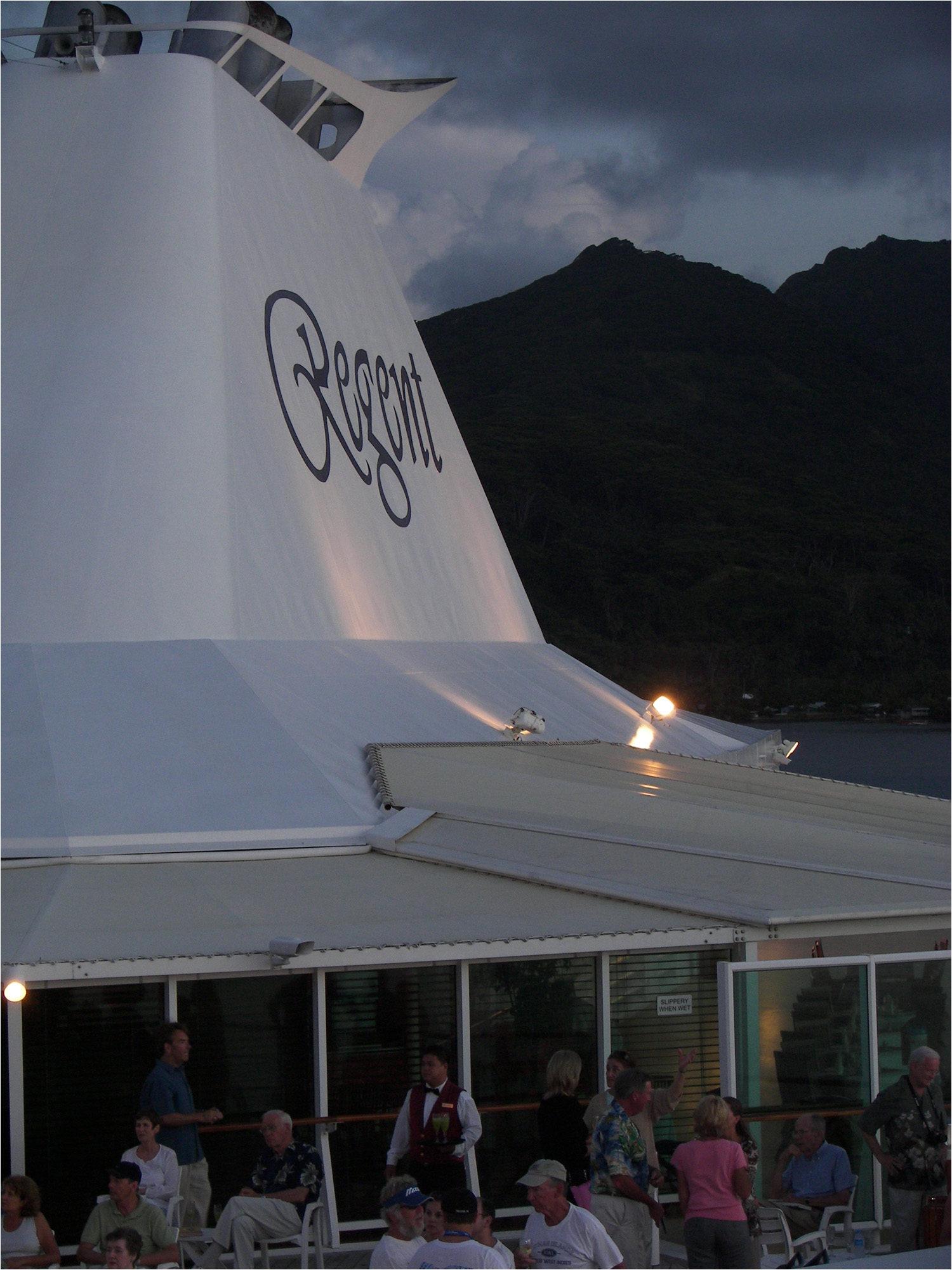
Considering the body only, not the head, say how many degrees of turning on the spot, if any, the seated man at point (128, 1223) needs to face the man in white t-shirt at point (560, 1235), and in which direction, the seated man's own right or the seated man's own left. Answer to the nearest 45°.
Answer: approximately 45° to the seated man's own left

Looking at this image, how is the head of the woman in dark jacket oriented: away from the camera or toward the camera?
away from the camera

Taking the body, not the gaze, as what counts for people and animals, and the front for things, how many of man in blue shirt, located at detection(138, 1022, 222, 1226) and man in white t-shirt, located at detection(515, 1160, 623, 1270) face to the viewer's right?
1

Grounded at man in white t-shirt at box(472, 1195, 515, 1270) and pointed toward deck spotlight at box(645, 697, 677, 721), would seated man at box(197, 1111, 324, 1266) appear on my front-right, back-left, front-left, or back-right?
front-left

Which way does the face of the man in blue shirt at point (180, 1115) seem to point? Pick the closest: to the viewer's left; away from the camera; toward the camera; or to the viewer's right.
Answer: to the viewer's right

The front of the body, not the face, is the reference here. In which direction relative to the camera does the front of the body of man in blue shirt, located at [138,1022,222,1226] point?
to the viewer's right

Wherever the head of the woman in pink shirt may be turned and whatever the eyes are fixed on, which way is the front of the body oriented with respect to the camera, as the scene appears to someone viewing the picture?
away from the camera

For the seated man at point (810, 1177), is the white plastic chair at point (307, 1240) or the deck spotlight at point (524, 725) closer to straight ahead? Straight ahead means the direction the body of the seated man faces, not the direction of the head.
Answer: the white plastic chair

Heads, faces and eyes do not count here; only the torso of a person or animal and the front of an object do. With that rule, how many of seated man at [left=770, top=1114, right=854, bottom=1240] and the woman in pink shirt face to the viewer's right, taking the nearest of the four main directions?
0

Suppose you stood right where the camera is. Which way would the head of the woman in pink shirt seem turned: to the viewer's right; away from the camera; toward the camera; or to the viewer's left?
away from the camera

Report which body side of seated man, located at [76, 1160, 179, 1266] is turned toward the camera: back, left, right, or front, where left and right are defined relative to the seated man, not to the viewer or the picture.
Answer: front

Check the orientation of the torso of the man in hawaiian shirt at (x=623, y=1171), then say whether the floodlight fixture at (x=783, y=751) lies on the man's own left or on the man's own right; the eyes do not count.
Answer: on the man's own left

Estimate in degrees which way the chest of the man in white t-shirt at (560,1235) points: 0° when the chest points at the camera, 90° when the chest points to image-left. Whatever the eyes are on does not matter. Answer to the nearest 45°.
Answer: approximately 45°

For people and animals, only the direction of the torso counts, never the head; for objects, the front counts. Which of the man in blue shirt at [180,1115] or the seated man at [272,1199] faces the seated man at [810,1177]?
the man in blue shirt
